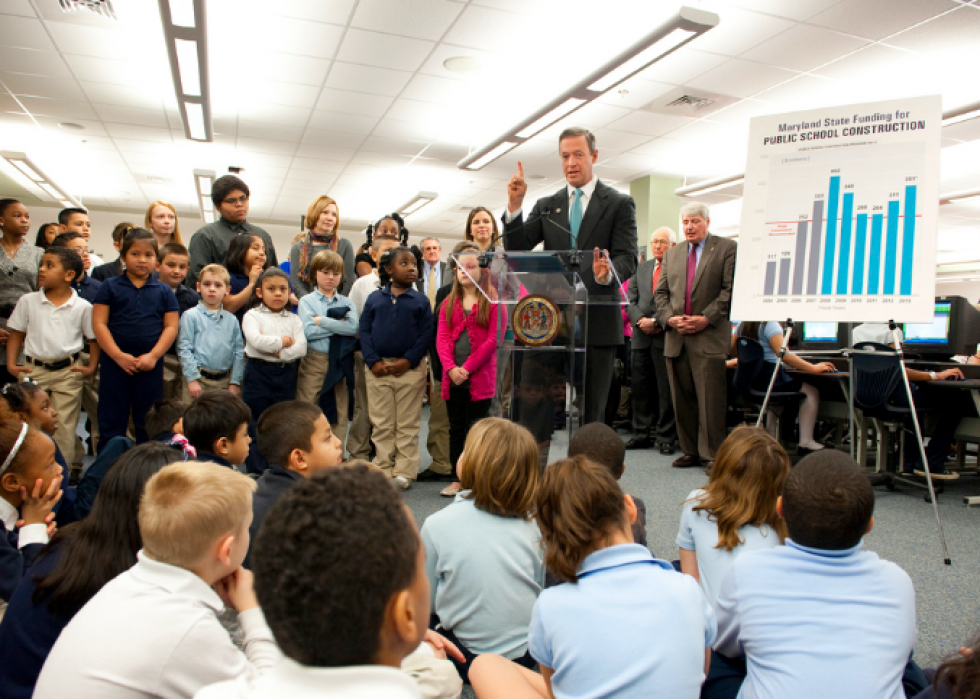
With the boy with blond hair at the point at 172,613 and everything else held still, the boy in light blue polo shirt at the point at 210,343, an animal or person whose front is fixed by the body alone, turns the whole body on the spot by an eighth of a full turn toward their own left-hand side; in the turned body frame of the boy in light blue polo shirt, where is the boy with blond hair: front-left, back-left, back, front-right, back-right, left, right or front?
front-right

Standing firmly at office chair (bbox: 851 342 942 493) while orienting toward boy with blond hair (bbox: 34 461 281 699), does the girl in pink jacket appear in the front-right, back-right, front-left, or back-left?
front-right

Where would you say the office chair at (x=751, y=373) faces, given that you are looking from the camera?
facing to the right of the viewer

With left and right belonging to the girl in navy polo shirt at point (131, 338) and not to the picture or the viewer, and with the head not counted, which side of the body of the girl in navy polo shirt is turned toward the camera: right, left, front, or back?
front

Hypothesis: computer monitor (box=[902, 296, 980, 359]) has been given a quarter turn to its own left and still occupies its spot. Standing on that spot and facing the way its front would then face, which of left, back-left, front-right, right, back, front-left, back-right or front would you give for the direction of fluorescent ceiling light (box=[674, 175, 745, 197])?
back

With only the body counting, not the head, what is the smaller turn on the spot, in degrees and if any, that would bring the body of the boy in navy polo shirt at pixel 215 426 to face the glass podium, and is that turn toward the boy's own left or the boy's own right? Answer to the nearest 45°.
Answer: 0° — they already face it

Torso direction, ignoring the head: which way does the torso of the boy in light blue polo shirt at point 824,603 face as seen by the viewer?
away from the camera

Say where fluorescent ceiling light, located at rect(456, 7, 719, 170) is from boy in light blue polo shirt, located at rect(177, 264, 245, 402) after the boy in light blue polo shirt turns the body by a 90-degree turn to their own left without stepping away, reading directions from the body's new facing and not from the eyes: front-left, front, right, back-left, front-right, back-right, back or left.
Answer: front

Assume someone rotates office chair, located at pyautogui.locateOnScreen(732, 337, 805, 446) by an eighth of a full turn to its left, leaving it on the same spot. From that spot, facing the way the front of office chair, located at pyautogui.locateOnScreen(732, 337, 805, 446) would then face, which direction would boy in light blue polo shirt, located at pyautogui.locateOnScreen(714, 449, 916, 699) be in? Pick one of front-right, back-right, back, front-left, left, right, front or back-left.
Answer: back-right

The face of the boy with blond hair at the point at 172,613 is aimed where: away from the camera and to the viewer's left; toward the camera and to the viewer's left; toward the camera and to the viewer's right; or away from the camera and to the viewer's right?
away from the camera and to the viewer's right

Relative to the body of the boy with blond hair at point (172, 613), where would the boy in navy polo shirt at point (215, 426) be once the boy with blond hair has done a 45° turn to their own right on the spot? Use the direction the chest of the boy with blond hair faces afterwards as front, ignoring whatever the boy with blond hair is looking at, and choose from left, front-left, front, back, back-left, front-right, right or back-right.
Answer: left

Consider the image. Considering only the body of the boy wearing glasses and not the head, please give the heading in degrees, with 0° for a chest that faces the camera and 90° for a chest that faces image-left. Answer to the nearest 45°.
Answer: approximately 315°

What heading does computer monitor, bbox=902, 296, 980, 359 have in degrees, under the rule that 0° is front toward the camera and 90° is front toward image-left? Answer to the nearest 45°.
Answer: approximately 45°

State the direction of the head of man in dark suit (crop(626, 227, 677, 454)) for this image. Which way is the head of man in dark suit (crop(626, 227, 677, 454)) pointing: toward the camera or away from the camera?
toward the camera

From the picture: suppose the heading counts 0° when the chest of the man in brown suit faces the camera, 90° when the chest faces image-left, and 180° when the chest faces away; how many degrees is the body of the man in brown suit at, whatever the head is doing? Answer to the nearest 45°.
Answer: approximately 45°

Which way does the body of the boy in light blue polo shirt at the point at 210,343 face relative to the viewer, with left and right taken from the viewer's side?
facing the viewer
